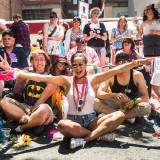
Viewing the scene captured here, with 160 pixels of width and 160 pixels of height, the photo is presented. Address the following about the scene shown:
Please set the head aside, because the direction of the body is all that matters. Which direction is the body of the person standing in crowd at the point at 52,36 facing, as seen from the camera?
toward the camera

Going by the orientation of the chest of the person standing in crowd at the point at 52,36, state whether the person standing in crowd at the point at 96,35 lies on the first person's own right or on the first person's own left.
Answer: on the first person's own left

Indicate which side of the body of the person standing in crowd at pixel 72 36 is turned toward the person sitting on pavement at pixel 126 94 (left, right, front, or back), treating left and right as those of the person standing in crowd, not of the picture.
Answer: front

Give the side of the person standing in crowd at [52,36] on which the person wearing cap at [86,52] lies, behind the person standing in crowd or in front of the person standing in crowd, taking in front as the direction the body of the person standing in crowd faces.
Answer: in front

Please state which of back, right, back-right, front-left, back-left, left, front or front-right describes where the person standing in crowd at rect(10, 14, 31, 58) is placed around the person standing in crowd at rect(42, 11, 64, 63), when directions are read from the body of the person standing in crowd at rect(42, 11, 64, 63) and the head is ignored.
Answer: right

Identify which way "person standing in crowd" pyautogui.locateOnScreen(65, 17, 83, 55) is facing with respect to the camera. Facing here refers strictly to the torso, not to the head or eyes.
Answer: toward the camera

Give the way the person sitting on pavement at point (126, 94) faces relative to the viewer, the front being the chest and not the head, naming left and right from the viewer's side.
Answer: facing the viewer

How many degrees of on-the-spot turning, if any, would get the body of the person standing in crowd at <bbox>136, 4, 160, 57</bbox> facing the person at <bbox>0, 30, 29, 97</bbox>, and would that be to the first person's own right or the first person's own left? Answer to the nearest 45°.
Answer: approximately 45° to the first person's own right

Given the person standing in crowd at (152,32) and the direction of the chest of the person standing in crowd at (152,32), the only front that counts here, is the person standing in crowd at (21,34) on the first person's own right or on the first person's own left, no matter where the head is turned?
on the first person's own right

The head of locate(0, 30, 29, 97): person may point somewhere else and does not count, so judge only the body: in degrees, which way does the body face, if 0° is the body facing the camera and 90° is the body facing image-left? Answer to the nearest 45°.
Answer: approximately 45°
